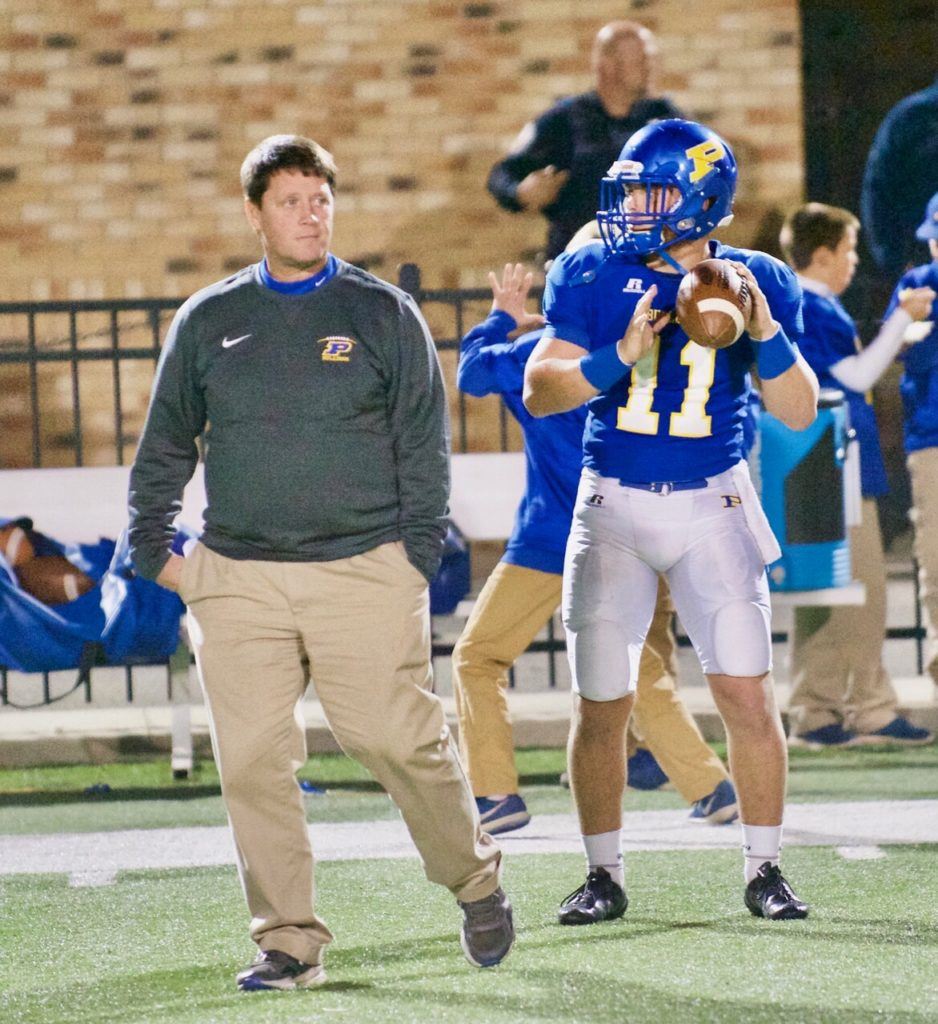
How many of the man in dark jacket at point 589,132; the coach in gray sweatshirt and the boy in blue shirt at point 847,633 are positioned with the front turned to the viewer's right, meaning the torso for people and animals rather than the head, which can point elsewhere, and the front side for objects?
1

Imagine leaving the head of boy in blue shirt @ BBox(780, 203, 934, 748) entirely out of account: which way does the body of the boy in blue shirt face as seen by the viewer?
to the viewer's right

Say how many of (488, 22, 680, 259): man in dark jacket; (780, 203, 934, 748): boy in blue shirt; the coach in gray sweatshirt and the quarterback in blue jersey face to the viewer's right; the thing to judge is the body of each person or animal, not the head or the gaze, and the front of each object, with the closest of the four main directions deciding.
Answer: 1

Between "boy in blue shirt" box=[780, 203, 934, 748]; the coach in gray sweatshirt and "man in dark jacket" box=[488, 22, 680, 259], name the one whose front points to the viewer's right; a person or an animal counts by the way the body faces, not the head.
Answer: the boy in blue shirt

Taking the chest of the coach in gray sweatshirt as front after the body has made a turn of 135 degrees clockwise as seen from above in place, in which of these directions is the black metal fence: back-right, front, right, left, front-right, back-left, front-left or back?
front-right

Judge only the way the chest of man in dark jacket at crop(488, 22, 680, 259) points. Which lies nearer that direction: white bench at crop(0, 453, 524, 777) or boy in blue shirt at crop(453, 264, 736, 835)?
the boy in blue shirt

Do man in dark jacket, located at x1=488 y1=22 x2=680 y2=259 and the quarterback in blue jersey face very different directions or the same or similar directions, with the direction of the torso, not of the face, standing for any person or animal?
same or similar directions

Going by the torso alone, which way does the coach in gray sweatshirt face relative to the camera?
toward the camera

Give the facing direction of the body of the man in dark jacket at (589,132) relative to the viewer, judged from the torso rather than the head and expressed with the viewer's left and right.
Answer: facing the viewer

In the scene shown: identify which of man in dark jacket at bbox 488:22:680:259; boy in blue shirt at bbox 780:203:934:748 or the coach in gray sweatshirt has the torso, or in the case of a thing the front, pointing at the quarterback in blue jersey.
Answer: the man in dark jacket

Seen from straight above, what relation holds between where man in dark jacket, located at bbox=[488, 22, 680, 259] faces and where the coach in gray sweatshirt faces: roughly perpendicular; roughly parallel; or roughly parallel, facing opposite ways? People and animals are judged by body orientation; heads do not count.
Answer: roughly parallel
